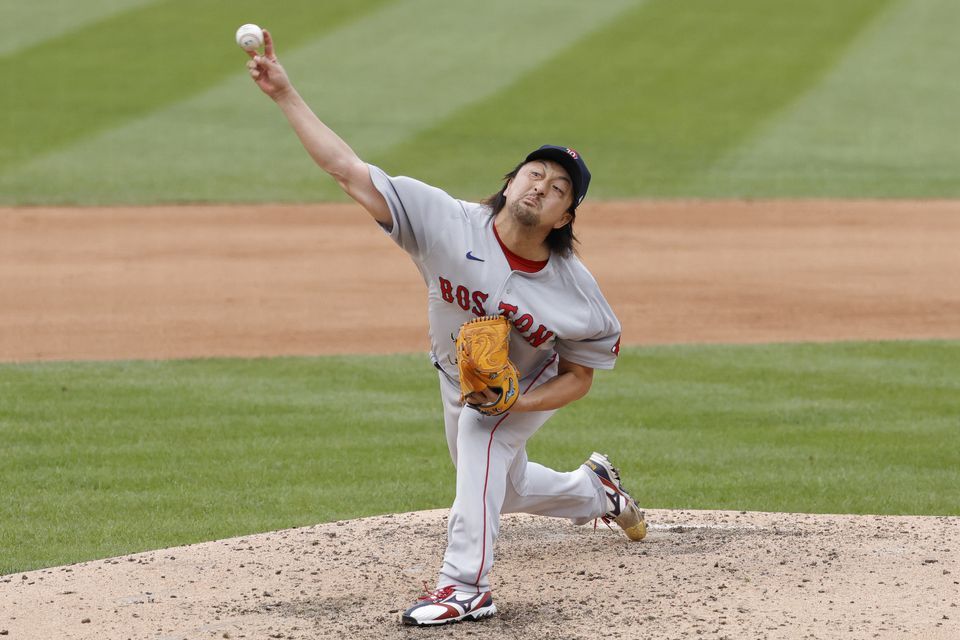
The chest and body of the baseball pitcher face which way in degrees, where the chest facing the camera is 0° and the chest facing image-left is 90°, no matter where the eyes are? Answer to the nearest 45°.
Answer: approximately 45°
